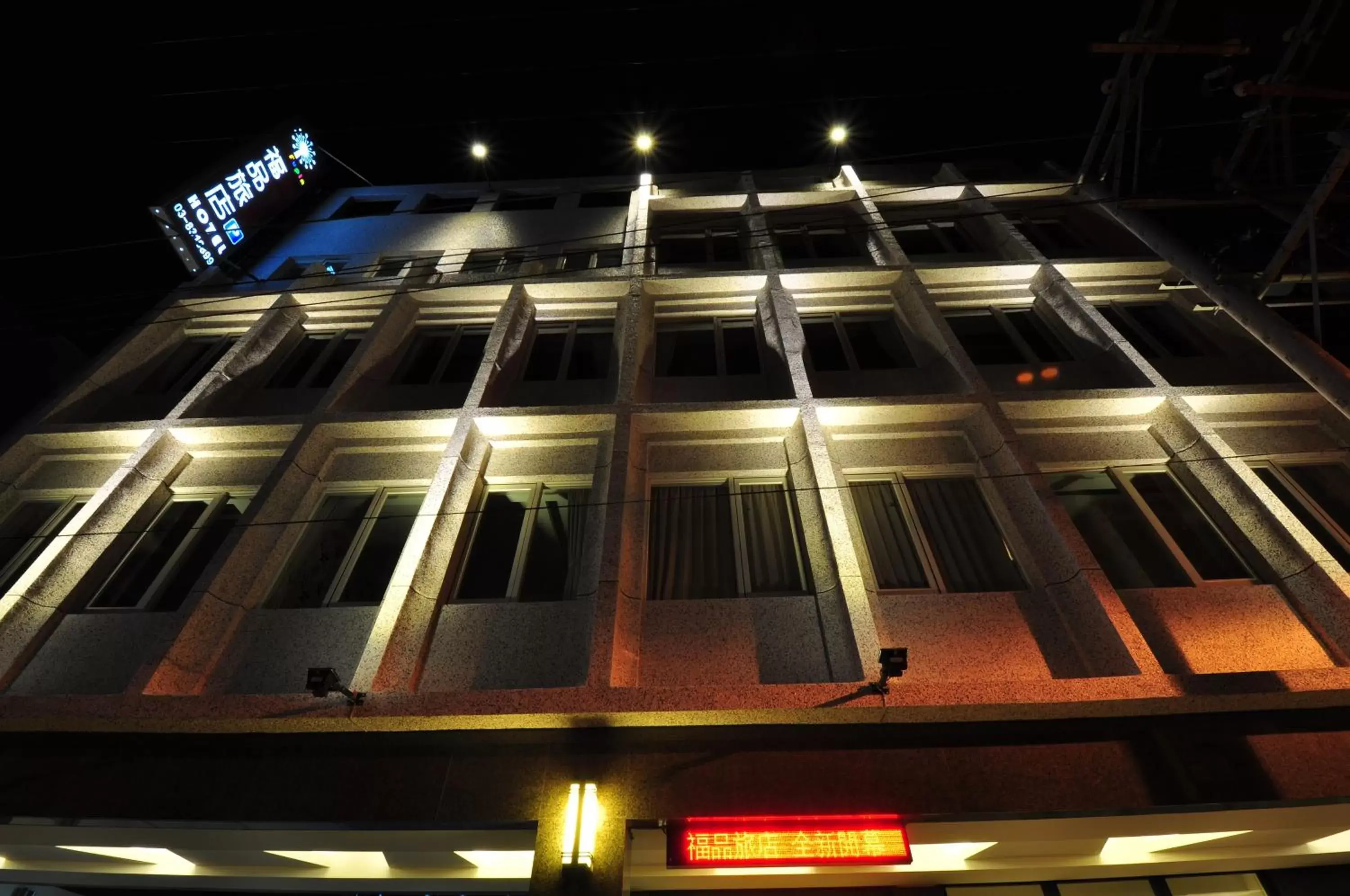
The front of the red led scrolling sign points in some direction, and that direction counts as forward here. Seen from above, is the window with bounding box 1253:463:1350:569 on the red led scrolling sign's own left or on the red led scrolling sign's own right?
on the red led scrolling sign's own left

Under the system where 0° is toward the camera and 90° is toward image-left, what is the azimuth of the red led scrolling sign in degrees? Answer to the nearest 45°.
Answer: approximately 0°

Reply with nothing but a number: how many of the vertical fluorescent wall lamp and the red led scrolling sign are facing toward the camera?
2

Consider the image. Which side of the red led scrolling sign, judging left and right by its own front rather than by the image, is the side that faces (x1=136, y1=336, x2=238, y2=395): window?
right

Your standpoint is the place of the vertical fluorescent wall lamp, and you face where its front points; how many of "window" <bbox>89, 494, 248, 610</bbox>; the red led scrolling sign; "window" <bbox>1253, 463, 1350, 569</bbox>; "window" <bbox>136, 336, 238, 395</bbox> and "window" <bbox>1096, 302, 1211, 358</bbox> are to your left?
3

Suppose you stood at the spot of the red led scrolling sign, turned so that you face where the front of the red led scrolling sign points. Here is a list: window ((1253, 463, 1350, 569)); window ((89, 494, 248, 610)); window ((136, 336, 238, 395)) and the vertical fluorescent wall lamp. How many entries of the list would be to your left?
1

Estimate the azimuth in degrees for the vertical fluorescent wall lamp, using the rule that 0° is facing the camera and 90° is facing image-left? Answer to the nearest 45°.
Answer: approximately 0°
